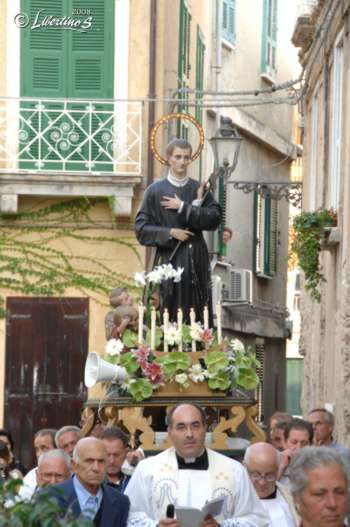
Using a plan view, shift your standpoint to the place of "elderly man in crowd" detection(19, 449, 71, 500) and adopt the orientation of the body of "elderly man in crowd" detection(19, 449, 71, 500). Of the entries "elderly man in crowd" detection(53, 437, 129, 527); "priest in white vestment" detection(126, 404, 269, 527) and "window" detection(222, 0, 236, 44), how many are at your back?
1

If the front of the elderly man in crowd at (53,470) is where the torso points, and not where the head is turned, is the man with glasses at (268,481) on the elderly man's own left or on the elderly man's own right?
on the elderly man's own left

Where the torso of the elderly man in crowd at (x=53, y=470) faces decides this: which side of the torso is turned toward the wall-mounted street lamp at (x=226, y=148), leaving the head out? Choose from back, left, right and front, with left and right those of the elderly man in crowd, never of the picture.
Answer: back

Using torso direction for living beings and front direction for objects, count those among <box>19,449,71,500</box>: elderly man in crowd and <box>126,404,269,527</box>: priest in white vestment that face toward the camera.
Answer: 2

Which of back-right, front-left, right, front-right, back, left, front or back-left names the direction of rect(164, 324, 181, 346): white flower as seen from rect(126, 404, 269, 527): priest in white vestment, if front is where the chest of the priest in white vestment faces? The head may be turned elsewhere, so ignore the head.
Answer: back

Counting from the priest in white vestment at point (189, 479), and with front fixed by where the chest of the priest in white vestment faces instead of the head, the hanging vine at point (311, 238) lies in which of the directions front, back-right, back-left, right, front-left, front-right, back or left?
back

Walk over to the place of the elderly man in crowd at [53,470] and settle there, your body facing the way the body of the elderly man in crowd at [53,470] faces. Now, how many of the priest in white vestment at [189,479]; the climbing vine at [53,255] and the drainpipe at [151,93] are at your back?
2

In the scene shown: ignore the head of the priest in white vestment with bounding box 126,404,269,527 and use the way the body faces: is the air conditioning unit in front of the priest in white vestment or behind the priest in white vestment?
behind

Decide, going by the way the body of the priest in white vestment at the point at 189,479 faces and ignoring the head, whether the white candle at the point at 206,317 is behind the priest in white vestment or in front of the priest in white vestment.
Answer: behind

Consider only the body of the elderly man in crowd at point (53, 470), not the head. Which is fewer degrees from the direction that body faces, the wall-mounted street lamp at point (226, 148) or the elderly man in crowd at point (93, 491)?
the elderly man in crowd

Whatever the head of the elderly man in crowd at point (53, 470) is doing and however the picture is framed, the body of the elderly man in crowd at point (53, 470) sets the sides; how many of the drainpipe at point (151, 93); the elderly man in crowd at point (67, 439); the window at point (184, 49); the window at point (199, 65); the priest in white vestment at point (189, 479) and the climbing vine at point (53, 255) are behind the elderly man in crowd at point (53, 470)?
5

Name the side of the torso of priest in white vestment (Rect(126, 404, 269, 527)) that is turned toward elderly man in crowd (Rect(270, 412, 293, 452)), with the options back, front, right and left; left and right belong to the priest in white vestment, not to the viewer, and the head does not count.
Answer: back
